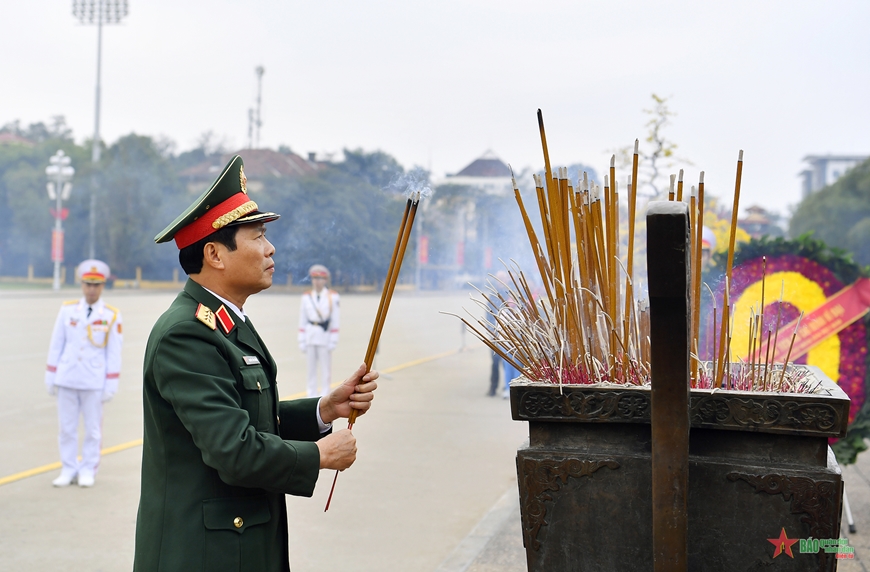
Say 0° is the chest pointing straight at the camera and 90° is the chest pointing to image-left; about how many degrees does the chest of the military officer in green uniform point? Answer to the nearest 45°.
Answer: approximately 270°

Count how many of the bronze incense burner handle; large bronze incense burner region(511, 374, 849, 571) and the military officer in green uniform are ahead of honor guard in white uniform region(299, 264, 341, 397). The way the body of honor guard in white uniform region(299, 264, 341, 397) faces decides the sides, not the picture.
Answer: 3

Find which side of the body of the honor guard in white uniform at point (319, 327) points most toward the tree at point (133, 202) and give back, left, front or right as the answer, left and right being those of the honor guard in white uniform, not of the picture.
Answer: back

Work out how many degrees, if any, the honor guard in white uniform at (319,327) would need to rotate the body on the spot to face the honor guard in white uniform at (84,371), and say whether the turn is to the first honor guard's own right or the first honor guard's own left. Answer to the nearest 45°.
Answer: approximately 45° to the first honor guard's own right

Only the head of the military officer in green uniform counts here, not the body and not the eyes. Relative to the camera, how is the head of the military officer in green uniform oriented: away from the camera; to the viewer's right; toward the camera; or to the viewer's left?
to the viewer's right

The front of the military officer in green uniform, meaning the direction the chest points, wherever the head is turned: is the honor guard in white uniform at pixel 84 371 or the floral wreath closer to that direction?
the floral wreath

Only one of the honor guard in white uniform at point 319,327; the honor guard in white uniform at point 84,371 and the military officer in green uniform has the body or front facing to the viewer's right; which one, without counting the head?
the military officer in green uniform

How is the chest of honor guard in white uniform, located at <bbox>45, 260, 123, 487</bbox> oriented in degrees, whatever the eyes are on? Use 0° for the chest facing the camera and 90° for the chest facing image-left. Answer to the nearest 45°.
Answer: approximately 0°

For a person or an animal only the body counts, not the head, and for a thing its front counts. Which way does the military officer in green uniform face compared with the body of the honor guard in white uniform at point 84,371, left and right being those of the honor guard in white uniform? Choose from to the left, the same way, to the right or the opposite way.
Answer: to the left

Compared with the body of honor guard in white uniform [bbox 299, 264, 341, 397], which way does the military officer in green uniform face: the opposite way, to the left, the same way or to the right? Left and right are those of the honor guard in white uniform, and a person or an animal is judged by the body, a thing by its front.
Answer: to the left

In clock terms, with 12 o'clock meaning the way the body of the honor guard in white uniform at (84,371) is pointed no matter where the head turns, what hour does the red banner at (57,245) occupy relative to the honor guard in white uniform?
The red banner is roughly at 6 o'clock from the honor guard in white uniform.
